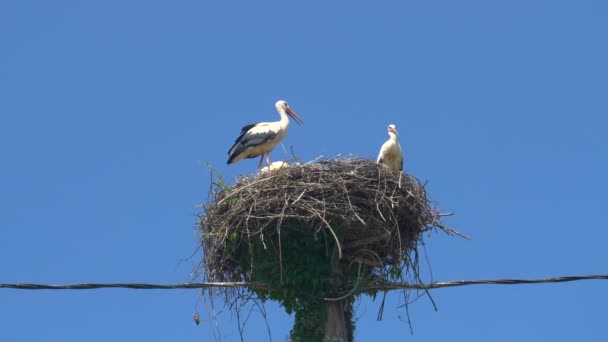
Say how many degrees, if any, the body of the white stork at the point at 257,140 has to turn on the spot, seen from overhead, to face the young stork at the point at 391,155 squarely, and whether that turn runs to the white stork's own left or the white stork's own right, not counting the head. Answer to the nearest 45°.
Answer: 0° — it already faces it

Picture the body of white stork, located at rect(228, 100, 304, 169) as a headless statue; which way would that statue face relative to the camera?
to the viewer's right
